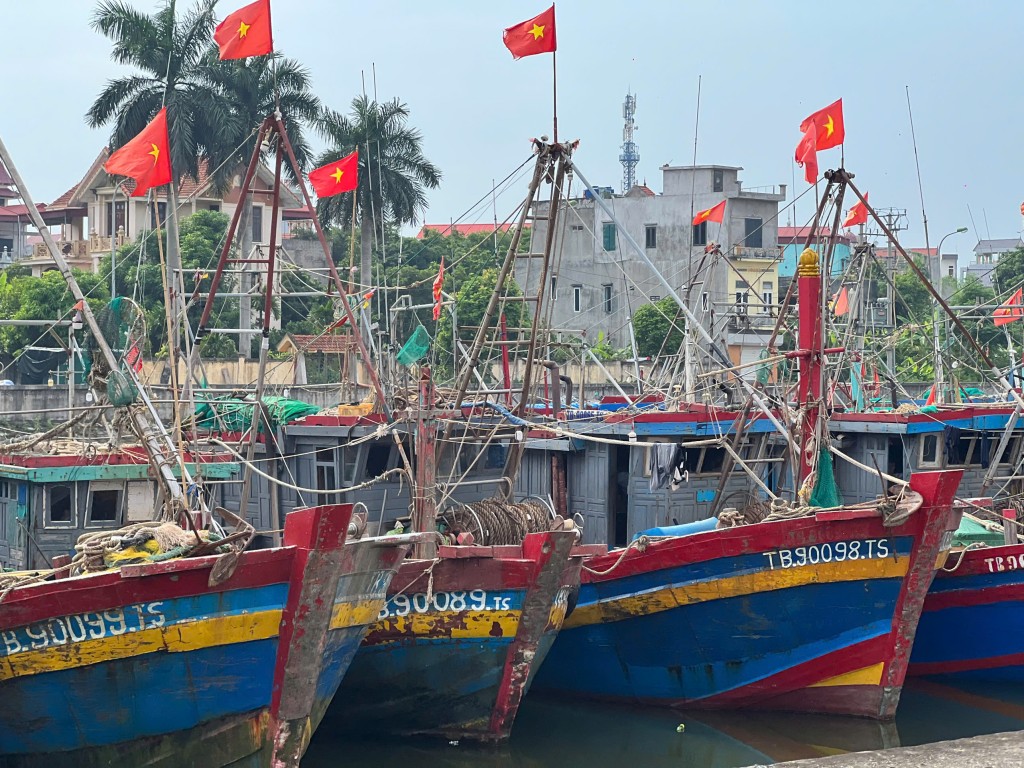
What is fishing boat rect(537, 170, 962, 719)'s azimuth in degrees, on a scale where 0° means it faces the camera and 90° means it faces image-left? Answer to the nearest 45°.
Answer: approximately 315°

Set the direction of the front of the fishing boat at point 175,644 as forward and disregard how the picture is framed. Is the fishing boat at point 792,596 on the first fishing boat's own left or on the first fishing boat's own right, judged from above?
on the first fishing boat's own left

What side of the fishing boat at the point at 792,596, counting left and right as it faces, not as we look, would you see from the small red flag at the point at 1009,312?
left

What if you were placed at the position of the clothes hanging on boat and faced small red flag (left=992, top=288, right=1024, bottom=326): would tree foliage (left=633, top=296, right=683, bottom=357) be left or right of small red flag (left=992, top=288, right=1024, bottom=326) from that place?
left

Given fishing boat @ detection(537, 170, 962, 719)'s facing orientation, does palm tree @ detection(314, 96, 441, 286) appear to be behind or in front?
behind

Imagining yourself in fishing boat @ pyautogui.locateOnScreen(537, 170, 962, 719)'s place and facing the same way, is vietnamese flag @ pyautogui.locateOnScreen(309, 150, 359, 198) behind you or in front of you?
behind

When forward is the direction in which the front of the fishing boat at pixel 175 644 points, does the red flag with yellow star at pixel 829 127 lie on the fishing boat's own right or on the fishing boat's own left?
on the fishing boat's own left

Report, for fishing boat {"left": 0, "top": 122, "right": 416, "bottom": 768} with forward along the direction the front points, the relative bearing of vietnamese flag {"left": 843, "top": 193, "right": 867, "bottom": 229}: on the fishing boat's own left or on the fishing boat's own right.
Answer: on the fishing boat's own left

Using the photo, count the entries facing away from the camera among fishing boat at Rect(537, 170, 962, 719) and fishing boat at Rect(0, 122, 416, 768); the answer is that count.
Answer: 0

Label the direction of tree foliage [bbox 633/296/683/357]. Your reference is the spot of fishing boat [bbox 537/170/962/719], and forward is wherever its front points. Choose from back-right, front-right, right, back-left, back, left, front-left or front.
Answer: back-left

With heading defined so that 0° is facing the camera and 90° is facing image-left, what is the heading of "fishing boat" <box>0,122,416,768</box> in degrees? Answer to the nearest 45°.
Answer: approximately 315°

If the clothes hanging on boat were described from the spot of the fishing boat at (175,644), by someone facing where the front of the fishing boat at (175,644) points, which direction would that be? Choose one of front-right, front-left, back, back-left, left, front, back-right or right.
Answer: left
